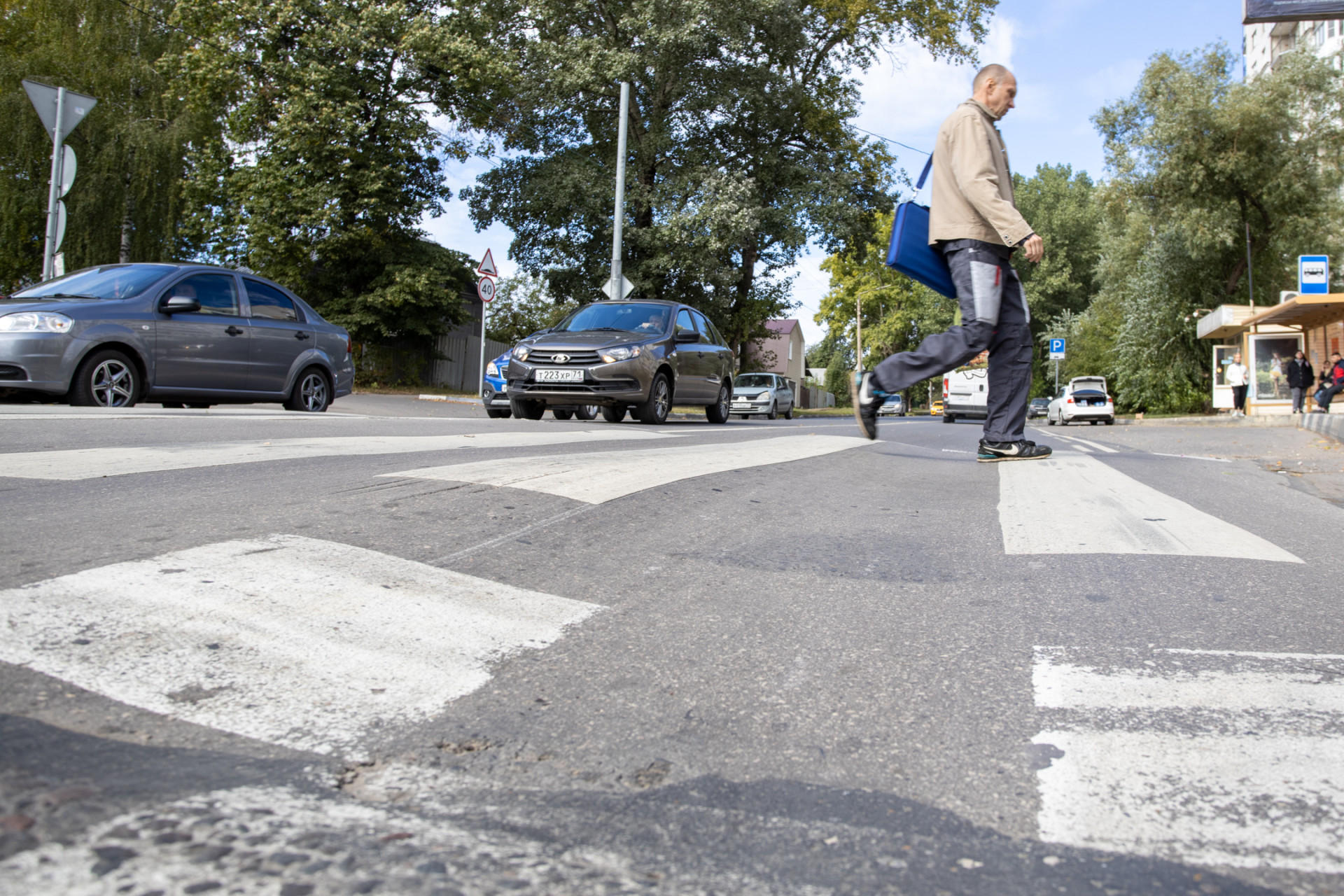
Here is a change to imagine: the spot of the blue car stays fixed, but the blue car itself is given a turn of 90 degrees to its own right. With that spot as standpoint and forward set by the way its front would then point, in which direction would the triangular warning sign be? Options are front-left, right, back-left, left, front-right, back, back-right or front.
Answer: front-right

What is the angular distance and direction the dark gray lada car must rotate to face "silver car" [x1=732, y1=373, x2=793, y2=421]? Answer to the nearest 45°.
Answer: approximately 135° to its right

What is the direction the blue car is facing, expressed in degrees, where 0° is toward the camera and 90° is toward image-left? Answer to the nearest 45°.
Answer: approximately 45°

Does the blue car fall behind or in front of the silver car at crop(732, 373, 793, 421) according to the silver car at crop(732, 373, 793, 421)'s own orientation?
in front

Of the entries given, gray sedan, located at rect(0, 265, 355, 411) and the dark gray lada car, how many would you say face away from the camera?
0

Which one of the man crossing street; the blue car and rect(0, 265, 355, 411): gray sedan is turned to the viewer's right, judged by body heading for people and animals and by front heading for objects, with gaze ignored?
the man crossing street

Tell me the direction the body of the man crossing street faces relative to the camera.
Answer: to the viewer's right

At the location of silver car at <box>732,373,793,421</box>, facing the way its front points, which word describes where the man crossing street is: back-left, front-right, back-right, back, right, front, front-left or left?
front-left

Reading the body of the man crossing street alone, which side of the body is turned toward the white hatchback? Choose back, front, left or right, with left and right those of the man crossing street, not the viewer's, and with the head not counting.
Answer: left

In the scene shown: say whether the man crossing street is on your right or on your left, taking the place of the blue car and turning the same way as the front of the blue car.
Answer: on your left

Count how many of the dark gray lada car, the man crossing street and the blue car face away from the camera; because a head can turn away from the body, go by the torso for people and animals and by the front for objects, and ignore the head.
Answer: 0

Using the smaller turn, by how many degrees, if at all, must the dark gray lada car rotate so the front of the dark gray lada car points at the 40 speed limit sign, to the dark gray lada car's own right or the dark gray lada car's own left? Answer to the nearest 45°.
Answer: approximately 135° to the dark gray lada car's own right

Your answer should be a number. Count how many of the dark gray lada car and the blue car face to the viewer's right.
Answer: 0

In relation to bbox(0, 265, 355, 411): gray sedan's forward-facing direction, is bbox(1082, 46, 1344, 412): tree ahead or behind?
behind
